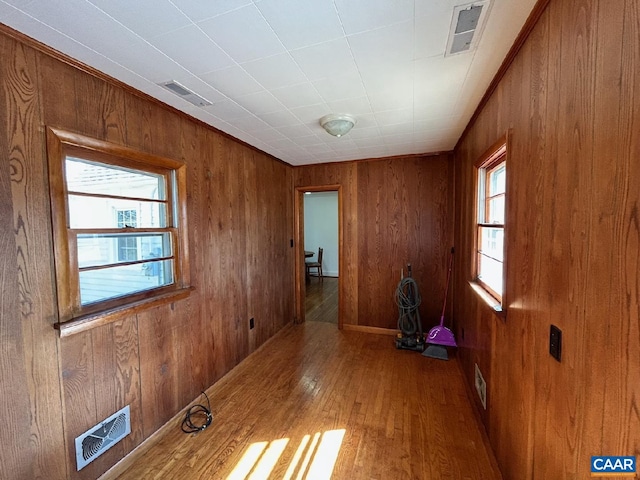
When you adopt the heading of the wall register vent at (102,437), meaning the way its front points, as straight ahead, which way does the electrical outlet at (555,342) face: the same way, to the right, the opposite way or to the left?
the opposite way

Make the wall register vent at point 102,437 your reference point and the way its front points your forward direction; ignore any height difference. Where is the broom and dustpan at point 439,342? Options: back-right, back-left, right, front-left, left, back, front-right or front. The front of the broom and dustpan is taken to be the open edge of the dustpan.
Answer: front-left

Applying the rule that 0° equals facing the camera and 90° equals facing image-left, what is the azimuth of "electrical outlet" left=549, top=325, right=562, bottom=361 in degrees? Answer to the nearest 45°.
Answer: approximately 45°

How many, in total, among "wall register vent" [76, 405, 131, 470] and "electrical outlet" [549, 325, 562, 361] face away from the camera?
0

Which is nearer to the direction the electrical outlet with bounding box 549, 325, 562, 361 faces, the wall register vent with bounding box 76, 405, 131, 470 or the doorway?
the wall register vent

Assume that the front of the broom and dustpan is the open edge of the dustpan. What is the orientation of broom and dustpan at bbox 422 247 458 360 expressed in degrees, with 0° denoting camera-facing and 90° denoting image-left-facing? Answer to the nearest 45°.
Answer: approximately 45°

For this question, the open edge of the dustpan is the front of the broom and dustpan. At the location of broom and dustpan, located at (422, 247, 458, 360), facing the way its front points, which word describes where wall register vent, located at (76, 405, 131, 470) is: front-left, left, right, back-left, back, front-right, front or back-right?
front

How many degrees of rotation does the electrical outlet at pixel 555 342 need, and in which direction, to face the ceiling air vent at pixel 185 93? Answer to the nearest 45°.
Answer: approximately 45° to its right

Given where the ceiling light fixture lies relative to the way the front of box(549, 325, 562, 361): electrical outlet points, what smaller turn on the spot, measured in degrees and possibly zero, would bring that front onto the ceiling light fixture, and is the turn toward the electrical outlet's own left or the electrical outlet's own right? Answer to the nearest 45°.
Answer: approximately 45° to the electrical outlet's own right

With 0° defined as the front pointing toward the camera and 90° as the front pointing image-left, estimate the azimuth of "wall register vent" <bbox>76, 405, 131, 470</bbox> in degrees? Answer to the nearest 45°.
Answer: approximately 315°

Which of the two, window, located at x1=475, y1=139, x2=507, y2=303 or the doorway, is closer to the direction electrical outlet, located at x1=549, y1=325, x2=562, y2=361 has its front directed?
the doorway

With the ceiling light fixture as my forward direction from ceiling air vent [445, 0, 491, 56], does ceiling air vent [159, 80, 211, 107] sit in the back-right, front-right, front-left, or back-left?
front-left

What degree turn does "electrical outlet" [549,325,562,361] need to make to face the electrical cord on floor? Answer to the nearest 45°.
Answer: approximately 45° to its right
